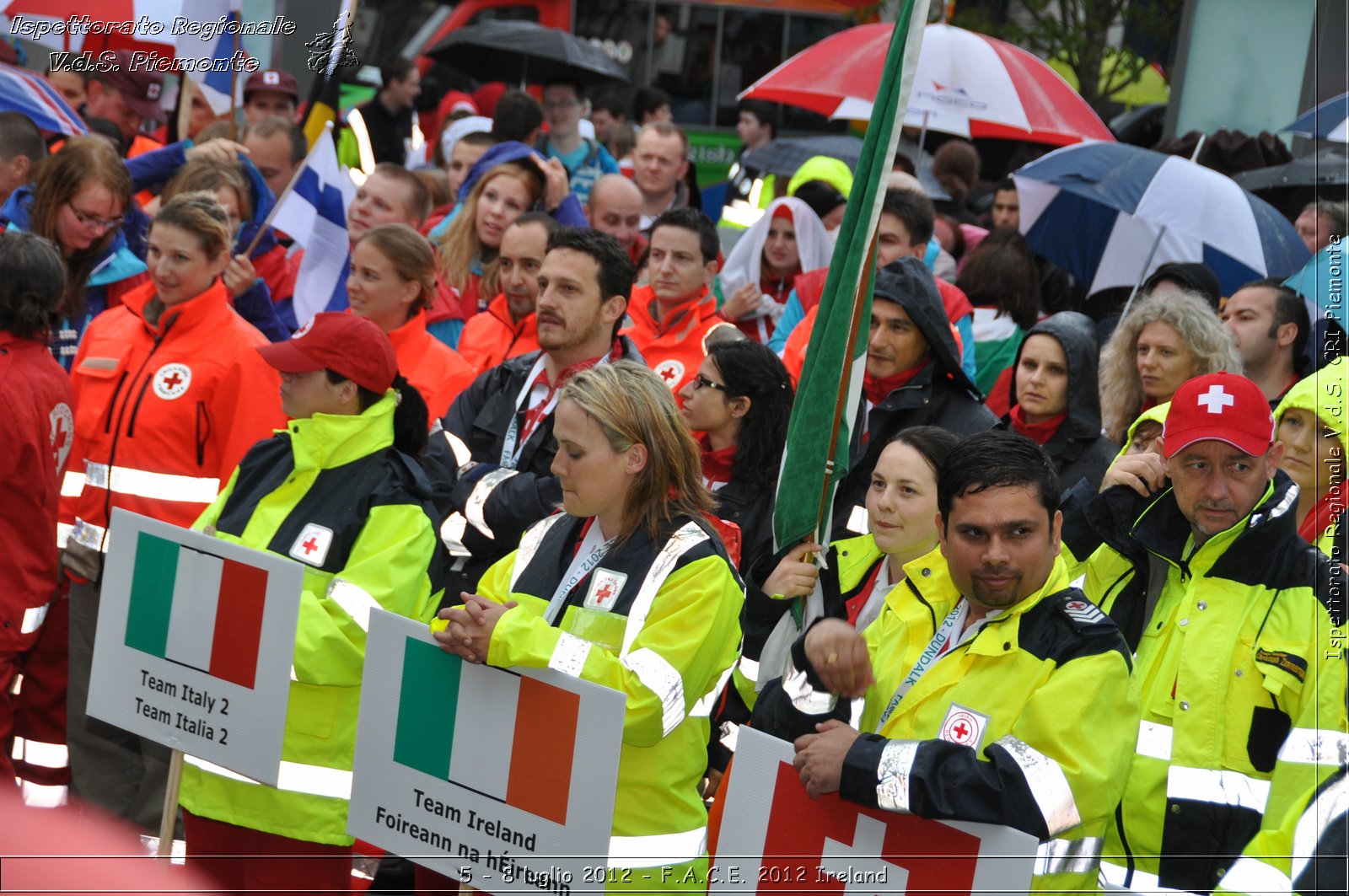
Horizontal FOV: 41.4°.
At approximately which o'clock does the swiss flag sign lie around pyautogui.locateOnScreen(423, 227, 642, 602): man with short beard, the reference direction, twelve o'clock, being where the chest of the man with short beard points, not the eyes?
The swiss flag sign is roughly at 10 o'clock from the man with short beard.

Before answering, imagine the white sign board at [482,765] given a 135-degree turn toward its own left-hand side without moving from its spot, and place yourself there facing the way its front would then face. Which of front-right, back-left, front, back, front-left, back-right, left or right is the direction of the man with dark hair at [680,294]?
front-left

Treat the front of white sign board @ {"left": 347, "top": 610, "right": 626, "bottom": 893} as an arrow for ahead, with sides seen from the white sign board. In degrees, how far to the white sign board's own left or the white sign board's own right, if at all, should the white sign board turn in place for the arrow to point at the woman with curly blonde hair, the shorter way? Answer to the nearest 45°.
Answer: approximately 135° to the white sign board's own left

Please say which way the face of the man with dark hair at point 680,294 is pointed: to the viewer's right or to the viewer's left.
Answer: to the viewer's left

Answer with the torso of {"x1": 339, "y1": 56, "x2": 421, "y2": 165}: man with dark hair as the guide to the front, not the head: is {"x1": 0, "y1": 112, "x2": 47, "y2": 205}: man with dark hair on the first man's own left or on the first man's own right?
on the first man's own right

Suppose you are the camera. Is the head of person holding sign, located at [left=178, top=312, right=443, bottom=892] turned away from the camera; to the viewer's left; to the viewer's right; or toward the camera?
to the viewer's left

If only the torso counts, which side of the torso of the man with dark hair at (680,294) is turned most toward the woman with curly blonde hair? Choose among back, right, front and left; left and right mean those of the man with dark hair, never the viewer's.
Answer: left

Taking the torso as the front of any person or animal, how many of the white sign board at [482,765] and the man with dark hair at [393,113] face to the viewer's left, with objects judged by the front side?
0

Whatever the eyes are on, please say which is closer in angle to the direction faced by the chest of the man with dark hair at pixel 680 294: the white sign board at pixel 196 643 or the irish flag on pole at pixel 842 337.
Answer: the white sign board
